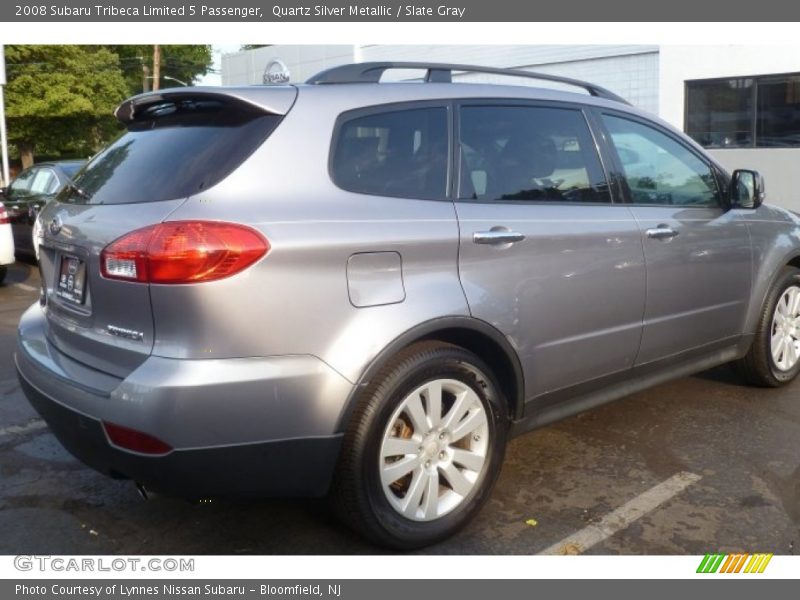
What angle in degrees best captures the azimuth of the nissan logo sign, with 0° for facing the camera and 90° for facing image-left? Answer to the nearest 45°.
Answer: approximately 0°

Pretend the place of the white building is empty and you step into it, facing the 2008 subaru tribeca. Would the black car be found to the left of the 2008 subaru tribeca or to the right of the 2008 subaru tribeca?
right

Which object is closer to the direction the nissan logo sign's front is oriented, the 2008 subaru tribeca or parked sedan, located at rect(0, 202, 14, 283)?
the 2008 subaru tribeca

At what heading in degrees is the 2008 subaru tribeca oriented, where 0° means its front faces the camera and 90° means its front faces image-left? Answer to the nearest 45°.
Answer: approximately 225°

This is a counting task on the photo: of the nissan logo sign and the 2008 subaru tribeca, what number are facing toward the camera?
1

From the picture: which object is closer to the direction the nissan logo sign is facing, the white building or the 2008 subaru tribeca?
the 2008 subaru tribeca

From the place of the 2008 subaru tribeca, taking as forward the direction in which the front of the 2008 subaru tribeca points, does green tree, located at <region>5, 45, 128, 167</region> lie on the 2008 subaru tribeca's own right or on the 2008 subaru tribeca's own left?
on the 2008 subaru tribeca's own left

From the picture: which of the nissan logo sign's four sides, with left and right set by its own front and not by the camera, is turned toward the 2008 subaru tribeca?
front
